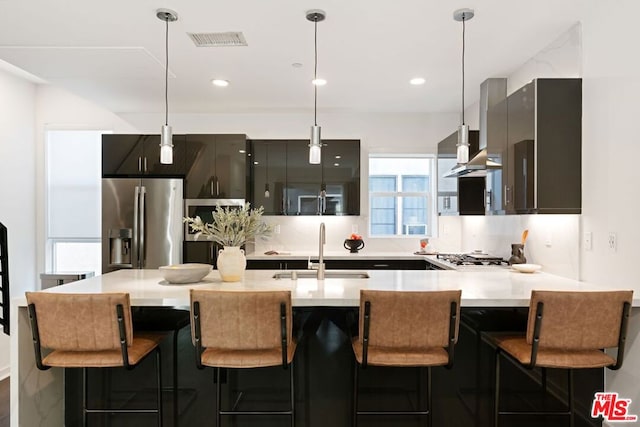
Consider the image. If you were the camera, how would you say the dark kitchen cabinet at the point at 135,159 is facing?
facing the viewer

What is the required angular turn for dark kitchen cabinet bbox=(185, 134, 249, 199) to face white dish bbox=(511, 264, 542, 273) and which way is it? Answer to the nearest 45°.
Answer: approximately 45° to its left

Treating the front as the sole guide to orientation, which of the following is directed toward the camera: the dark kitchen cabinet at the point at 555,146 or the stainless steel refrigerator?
the stainless steel refrigerator

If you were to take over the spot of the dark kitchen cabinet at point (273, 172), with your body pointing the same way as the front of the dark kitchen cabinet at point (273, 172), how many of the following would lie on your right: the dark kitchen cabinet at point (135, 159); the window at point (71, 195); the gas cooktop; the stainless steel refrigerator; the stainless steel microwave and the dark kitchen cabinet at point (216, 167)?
5

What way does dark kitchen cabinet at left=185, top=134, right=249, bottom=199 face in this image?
toward the camera

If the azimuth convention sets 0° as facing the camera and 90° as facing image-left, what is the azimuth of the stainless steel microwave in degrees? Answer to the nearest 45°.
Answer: approximately 0°

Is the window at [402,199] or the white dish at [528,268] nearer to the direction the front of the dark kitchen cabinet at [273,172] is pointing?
the white dish

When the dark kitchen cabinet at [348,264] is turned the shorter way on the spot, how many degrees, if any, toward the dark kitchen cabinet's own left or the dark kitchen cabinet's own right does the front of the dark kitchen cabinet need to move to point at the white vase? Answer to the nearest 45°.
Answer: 0° — it already faces it

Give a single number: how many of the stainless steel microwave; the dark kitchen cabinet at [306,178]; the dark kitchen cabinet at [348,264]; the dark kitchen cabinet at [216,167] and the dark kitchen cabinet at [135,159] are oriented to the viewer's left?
0

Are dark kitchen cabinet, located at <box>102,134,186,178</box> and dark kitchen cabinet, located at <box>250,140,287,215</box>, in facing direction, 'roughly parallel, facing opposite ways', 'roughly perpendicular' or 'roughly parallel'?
roughly parallel

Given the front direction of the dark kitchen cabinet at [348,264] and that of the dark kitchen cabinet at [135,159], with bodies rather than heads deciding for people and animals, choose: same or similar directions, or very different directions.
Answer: same or similar directions

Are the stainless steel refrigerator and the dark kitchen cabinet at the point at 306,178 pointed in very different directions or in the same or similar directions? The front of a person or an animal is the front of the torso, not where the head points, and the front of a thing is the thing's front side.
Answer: same or similar directions

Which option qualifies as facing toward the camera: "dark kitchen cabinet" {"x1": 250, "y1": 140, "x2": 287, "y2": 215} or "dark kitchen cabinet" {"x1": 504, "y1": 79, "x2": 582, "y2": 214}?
"dark kitchen cabinet" {"x1": 250, "y1": 140, "x2": 287, "y2": 215}

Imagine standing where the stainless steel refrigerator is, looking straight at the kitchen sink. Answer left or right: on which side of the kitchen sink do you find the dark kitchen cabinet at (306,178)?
left

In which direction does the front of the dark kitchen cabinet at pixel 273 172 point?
toward the camera

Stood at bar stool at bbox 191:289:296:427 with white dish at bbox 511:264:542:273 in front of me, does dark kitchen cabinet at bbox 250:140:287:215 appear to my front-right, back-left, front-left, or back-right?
front-left
